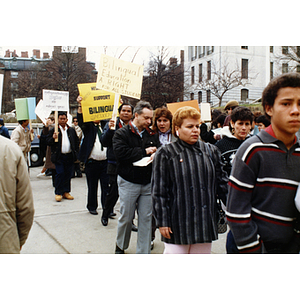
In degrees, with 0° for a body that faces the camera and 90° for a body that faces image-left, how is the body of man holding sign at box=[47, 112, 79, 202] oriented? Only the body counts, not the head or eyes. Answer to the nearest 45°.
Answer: approximately 0°

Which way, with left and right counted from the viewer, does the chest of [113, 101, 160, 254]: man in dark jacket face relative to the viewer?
facing the viewer and to the right of the viewer

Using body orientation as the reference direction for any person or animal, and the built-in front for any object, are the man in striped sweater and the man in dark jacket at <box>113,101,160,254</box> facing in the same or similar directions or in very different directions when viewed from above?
same or similar directions

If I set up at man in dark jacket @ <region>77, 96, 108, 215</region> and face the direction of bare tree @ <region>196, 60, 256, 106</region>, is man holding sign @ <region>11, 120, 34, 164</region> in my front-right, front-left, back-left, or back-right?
front-left

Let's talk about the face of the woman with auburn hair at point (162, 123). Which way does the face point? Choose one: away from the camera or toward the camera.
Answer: toward the camera

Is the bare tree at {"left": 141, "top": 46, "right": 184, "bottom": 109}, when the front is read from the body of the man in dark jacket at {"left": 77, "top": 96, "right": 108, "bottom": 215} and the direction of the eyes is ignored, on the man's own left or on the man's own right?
on the man's own left

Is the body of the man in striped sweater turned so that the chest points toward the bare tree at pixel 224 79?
no

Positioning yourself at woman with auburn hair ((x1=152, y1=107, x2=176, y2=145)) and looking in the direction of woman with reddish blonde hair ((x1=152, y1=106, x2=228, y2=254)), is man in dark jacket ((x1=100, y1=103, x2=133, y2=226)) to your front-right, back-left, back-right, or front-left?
back-right

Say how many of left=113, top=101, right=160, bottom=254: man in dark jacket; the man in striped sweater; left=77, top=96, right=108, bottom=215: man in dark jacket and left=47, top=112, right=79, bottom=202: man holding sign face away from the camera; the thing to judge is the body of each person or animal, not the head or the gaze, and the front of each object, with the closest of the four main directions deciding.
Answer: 0

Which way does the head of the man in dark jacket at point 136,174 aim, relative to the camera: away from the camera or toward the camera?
toward the camera

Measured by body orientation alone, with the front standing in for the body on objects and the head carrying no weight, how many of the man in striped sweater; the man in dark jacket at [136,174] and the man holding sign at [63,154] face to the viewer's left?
0
